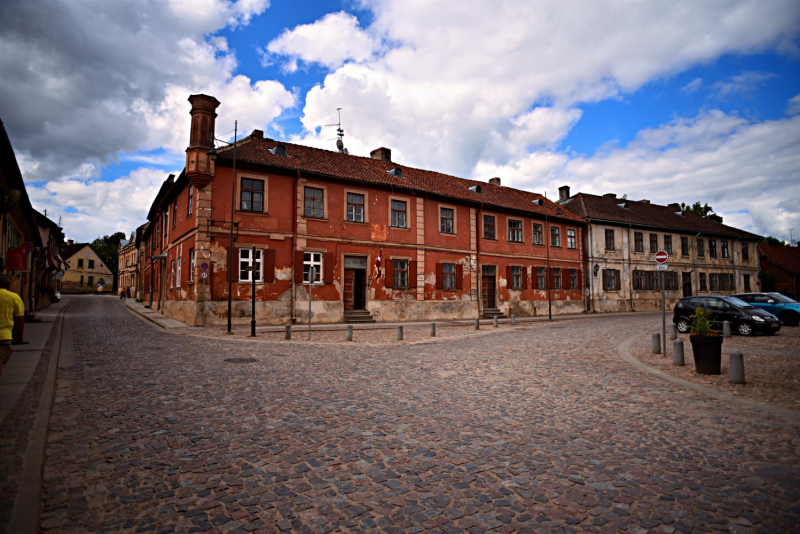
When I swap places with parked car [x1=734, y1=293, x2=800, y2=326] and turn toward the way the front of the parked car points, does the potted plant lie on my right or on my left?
on my right

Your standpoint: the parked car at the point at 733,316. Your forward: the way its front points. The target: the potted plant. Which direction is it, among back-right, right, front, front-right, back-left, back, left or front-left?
front-right

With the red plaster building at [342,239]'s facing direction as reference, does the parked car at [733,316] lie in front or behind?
in front

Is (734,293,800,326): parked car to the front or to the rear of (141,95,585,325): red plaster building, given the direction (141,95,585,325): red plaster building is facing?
to the front

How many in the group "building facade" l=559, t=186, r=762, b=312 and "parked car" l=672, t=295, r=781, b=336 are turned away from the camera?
0

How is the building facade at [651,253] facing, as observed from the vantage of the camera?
facing the viewer and to the right of the viewer

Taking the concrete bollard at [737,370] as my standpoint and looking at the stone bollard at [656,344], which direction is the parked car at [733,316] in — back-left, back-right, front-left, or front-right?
front-right

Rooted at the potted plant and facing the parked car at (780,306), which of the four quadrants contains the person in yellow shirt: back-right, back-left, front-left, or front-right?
back-left
